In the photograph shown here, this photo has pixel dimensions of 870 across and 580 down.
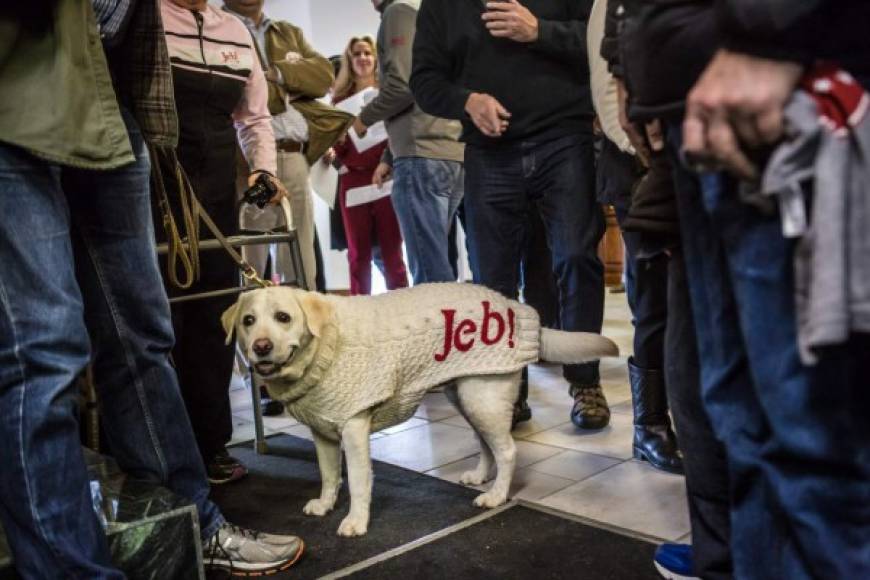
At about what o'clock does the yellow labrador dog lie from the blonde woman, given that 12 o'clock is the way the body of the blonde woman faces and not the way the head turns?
The yellow labrador dog is roughly at 12 o'clock from the blonde woman.

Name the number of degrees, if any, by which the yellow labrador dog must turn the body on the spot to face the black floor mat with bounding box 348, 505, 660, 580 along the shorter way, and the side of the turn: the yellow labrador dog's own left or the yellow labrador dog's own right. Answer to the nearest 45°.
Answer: approximately 90° to the yellow labrador dog's own left

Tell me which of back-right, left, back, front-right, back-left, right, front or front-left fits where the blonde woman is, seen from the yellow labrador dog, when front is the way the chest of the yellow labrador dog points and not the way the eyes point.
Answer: back-right

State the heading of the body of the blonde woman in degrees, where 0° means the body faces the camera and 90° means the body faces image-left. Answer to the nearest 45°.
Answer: approximately 0°

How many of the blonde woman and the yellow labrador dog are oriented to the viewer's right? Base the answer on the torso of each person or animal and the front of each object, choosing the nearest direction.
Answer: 0
